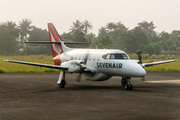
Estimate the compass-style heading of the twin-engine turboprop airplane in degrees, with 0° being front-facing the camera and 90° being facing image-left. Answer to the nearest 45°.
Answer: approximately 315°
